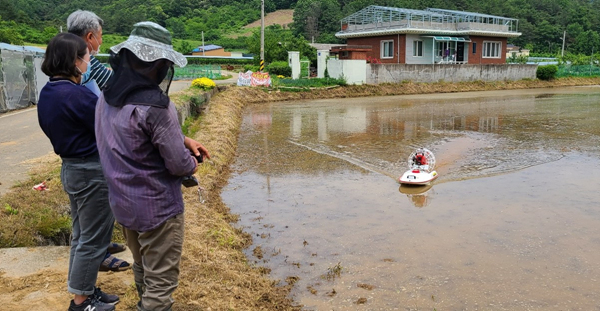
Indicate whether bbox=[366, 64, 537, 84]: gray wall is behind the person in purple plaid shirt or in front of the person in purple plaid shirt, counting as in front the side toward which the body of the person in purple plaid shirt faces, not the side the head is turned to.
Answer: in front

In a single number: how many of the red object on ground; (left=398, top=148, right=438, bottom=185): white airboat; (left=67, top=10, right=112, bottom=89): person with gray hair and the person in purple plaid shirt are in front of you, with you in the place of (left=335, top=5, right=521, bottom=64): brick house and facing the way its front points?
4

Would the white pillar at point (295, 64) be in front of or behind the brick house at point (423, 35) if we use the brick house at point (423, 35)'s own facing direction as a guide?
in front

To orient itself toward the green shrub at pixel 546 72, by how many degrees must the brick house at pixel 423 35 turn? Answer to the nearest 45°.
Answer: approximately 90° to its left

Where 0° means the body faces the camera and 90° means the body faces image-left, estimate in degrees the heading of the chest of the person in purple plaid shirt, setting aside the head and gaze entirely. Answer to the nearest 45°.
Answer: approximately 225°

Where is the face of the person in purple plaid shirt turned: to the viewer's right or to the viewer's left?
to the viewer's right

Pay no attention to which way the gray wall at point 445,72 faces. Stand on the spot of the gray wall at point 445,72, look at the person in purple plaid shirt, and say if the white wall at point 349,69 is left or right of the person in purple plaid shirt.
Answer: right

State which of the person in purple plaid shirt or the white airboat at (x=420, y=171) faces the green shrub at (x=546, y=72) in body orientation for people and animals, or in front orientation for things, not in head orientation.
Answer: the person in purple plaid shirt

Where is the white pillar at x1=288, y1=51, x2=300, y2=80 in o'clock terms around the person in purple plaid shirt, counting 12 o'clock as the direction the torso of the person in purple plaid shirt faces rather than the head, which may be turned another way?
The white pillar is roughly at 11 o'clock from the person in purple plaid shirt.

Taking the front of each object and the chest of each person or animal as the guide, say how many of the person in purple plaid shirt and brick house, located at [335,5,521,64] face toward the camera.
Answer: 1

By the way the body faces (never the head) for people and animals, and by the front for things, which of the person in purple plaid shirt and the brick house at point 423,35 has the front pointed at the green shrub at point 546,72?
the person in purple plaid shirt

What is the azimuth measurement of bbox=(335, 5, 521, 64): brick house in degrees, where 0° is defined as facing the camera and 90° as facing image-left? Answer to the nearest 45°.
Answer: approximately 0°
